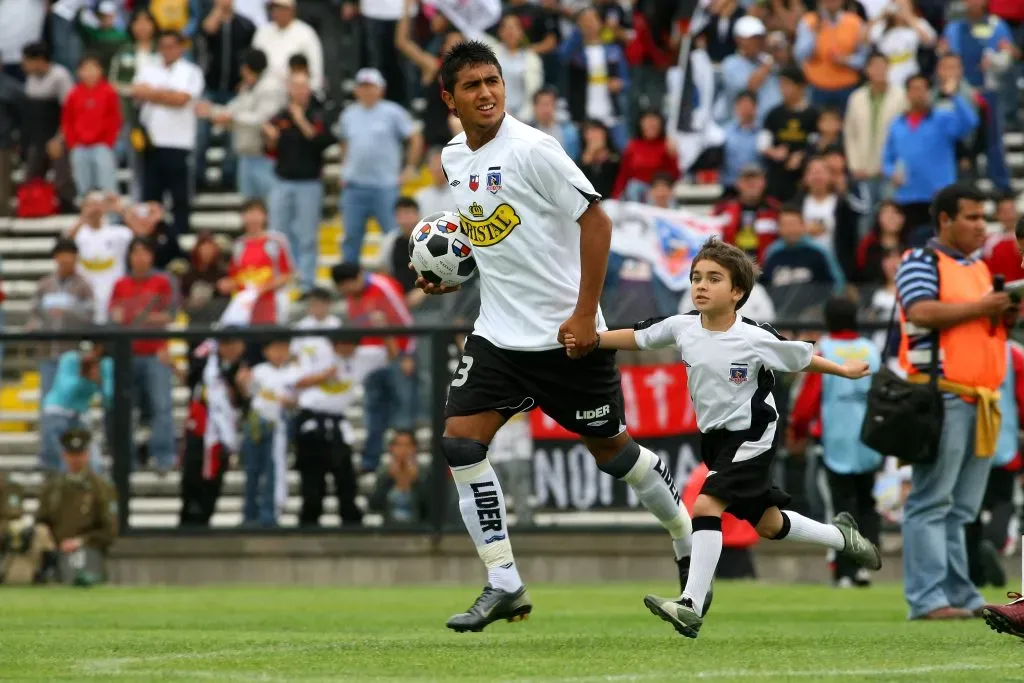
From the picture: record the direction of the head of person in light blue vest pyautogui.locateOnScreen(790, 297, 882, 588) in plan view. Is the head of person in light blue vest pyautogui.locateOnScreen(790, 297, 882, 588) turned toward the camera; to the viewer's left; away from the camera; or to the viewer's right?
away from the camera

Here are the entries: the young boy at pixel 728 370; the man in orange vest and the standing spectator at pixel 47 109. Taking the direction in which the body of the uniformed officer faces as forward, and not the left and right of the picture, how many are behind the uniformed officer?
1

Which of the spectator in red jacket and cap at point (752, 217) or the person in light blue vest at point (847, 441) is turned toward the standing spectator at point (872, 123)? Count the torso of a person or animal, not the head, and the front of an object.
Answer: the person in light blue vest

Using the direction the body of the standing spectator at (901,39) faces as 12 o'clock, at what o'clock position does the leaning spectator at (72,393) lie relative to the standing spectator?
The leaning spectator is roughly at 2 o'clock from the standing spectator.

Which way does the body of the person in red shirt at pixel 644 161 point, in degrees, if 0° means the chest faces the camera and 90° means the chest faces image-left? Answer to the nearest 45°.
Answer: approximately 0°

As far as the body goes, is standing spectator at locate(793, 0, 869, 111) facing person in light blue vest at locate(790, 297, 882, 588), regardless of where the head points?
yes
